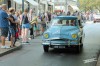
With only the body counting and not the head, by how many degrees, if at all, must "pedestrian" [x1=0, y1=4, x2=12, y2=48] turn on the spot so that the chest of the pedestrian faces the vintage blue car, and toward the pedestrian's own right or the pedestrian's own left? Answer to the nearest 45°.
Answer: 0° — they already face it

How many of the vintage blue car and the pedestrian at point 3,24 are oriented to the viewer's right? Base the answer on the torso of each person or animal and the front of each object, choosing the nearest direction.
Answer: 1

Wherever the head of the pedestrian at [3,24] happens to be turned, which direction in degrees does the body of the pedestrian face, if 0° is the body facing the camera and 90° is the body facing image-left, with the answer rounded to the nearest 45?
approximately 270°

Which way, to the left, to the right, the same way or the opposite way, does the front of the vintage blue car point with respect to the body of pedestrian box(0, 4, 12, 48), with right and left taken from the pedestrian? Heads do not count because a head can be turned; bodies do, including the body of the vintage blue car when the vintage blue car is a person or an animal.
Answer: to the right

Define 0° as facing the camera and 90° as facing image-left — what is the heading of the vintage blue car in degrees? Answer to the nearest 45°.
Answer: approximately 0°

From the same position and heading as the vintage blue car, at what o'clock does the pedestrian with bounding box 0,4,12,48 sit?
The pedestrian is roughly at 3 o'clock from the vintage blue car.
